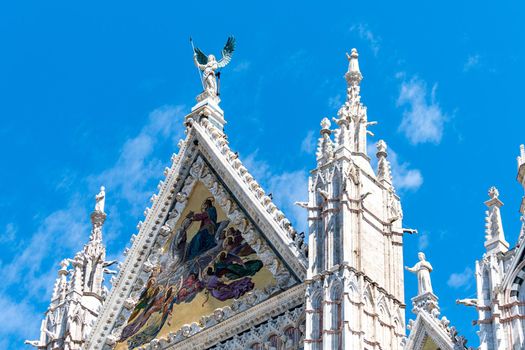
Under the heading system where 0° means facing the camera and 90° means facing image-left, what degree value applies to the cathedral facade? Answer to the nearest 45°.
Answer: approximately 45°

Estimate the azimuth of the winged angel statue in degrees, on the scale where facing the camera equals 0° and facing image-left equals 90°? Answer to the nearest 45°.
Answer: approximately 45°
